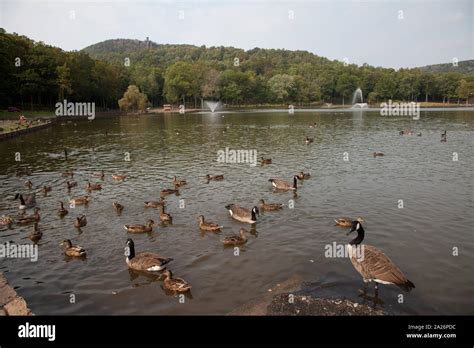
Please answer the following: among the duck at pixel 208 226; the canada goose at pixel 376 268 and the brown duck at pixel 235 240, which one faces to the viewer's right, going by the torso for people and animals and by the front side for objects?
the brown duck at pixel 235 240

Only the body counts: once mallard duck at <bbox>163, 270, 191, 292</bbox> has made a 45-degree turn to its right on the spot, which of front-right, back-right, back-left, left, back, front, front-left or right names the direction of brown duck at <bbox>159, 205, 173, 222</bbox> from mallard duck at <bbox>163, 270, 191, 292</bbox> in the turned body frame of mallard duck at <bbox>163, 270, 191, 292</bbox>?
front-right

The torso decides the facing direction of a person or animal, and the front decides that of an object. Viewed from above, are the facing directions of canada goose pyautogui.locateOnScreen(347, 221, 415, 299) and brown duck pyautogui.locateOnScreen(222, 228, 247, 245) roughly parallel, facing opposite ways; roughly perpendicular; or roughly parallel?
roughly parallel, facing opposite ways

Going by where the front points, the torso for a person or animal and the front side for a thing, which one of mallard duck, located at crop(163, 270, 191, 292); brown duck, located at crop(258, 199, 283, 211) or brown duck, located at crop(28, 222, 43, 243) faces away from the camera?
brown duck, located at crop(28, 222, 43, 243)

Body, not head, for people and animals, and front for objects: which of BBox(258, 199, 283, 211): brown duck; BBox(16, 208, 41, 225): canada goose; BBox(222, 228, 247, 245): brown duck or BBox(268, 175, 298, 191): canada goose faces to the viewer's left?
BBox(258, 199, 283, 211): brown duck

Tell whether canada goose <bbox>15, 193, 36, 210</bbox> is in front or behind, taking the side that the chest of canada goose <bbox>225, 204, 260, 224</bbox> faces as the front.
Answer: behind

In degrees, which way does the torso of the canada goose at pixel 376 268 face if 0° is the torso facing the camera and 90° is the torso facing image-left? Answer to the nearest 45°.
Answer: approximately 90°

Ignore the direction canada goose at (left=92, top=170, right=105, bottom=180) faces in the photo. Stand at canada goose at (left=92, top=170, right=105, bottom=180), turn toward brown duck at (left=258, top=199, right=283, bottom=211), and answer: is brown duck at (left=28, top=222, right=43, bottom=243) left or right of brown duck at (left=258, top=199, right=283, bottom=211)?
right

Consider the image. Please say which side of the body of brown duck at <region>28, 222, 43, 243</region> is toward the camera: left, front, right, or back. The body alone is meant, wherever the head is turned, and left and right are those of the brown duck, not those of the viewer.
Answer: back

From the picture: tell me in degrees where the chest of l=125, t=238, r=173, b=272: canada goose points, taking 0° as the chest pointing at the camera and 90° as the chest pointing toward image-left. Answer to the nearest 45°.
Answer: approximately 90°

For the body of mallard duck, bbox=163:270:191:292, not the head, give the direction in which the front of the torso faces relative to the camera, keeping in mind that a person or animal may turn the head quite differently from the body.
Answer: to the viewer's left

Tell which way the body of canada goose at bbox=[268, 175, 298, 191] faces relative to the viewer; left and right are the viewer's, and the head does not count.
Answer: facing to the right of the viewer

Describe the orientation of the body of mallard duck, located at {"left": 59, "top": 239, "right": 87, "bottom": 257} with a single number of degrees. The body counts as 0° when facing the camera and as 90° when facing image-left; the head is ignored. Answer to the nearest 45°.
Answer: approximately 90°

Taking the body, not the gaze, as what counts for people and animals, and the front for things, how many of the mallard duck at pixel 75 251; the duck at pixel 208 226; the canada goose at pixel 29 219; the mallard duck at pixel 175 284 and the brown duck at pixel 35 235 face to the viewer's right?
1
